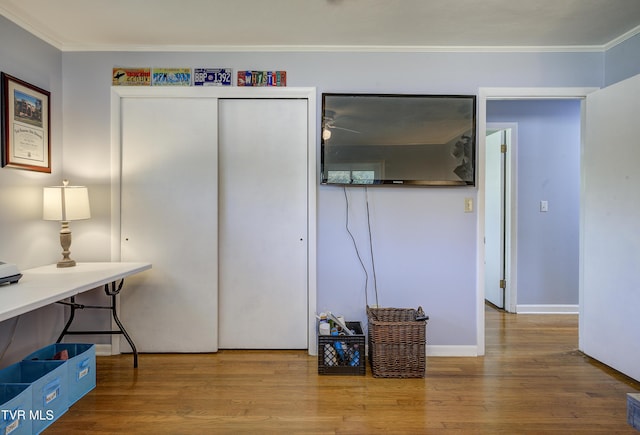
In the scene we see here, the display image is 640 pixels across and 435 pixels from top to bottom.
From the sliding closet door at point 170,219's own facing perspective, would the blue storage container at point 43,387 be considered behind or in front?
in front

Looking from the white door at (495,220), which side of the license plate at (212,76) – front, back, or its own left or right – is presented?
left

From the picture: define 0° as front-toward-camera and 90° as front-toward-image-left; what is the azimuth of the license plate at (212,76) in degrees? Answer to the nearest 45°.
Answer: approximately 0°

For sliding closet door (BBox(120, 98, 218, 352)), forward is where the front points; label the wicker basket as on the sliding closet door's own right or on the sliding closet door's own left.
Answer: on the sliding closet door's own left

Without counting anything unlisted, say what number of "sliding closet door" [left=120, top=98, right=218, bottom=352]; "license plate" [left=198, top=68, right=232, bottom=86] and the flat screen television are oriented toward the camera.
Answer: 3

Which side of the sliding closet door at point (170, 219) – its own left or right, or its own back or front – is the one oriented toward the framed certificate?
right

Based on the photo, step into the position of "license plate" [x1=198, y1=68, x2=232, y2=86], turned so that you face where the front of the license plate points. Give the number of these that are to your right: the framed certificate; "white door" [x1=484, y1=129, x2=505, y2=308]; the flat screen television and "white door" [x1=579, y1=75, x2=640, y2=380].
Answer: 1

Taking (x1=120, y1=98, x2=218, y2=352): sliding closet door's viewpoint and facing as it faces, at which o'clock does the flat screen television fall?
The flat screen television is roughly at 10 o'clock from the sliding closet door.

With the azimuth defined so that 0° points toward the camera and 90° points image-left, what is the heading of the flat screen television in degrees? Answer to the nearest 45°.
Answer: approximately 0°
